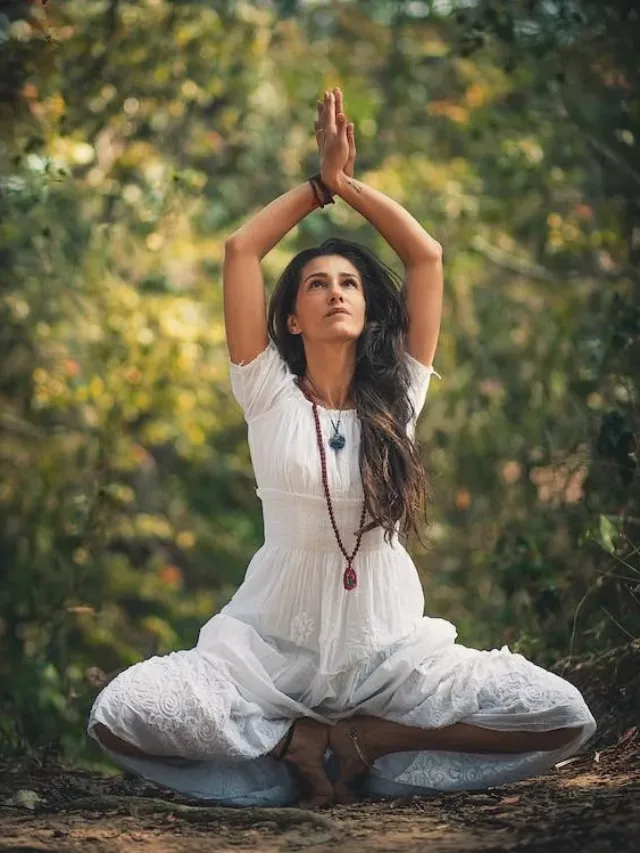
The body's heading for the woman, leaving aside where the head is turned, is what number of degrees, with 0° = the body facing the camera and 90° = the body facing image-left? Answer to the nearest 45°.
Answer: approximately 0°
